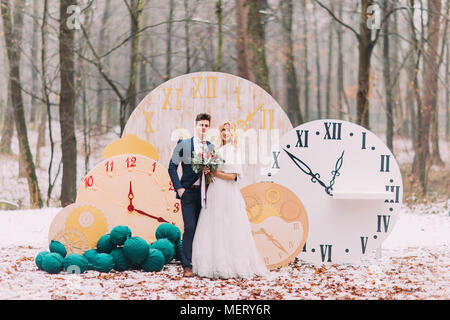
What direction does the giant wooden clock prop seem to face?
toward the camera

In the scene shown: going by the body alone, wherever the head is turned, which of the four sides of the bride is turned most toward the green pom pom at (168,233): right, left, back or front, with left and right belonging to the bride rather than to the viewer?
right

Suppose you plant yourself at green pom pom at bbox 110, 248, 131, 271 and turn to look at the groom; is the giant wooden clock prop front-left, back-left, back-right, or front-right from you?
front-left

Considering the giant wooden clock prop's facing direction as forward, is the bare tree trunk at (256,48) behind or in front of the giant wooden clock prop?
behind

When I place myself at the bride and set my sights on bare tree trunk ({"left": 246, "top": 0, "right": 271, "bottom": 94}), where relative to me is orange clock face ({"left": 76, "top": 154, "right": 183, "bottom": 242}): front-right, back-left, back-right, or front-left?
front-left

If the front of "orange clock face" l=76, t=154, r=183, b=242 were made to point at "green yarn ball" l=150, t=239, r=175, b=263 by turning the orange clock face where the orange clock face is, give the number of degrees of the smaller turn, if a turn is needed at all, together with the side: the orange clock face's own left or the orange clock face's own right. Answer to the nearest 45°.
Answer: approximately 45° to the orange clock face's own left

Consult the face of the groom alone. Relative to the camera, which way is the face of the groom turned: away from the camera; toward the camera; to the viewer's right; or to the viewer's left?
toward the camera

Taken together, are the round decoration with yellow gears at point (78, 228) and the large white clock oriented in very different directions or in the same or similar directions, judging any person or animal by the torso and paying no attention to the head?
same or similar directions

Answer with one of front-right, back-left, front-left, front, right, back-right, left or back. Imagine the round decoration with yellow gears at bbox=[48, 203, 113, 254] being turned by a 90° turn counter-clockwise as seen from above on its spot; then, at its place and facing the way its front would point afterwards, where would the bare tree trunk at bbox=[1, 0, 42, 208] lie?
left

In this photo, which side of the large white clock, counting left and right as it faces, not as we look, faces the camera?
front

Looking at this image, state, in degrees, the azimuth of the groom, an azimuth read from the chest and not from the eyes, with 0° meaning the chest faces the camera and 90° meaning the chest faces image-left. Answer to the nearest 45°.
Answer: approximately 0°

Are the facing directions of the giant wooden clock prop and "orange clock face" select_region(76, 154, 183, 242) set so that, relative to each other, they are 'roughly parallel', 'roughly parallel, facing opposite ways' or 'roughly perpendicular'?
roughly parallel

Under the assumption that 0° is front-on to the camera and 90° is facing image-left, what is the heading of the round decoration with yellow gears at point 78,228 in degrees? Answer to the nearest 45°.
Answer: approximately 0°

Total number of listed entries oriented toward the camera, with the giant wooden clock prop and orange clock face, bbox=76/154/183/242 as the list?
2
